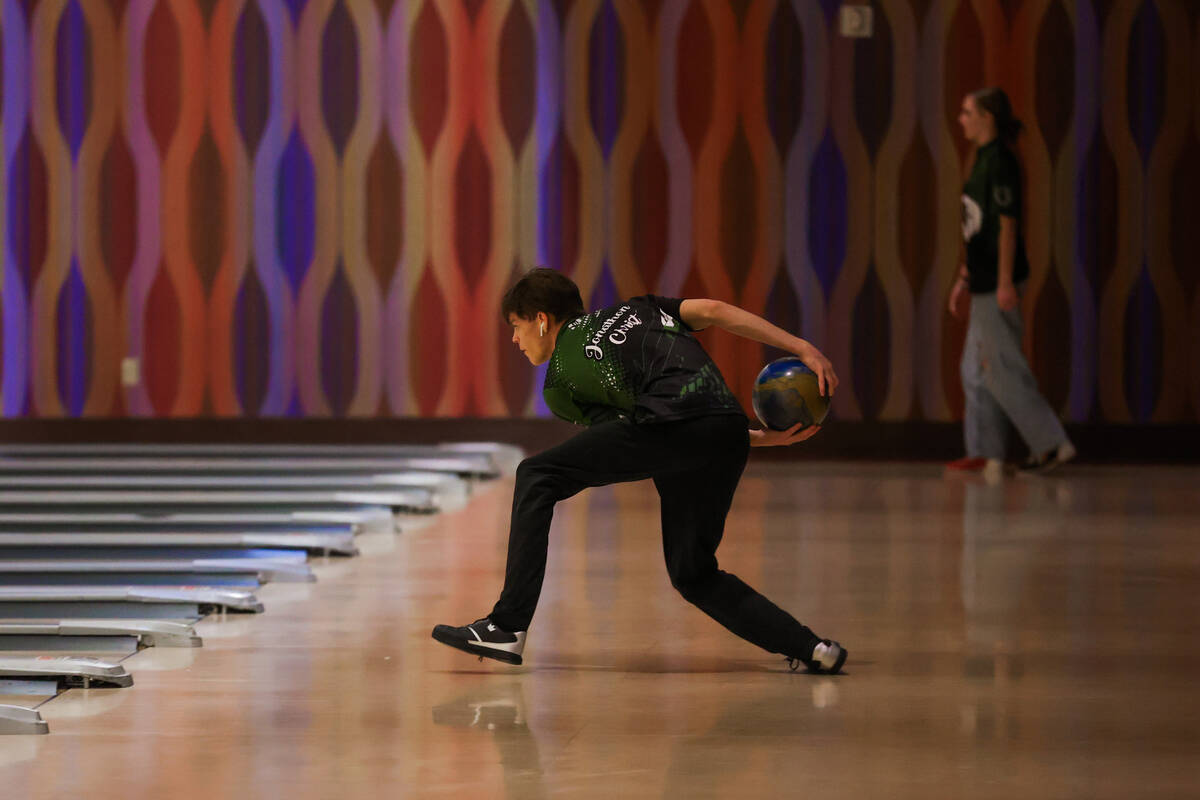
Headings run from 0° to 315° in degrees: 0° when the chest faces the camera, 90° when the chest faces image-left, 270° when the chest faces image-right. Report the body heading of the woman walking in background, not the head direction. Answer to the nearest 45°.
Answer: approximately 90°

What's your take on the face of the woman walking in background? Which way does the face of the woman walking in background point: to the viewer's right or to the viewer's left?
to the viewer's left
